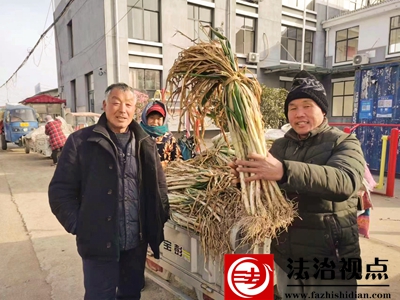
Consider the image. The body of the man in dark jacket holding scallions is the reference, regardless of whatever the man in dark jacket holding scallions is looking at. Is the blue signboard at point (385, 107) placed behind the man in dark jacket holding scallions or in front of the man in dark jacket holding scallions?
behind

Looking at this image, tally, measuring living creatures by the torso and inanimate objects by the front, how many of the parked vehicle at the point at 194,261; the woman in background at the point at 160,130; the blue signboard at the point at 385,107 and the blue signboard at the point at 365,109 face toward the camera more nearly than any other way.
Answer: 3

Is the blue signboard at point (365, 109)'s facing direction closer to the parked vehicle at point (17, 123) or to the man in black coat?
the man in black coat

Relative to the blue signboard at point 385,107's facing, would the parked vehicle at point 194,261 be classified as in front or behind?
in front
